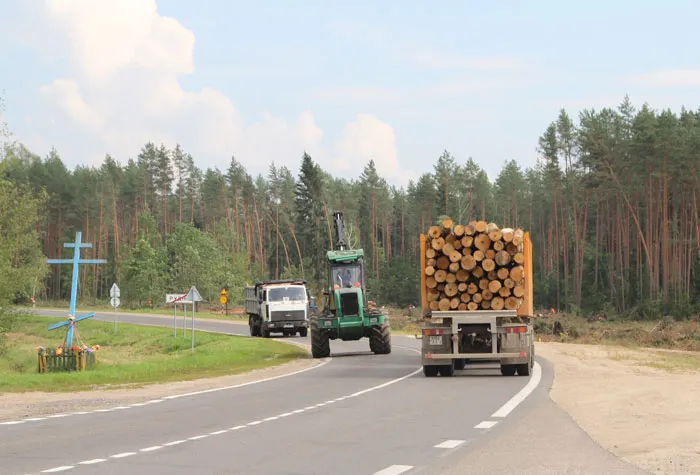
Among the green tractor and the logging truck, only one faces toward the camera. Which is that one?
the green tractor

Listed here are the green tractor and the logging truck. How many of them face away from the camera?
1

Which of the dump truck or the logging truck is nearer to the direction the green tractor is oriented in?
the logging truck

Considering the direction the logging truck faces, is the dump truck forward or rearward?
forward

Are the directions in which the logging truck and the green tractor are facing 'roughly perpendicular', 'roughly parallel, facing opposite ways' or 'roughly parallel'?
roughly parallel, facing opposite ways

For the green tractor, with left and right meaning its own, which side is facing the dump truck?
back

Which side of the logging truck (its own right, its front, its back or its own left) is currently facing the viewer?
back

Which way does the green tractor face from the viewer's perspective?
toward the camera
